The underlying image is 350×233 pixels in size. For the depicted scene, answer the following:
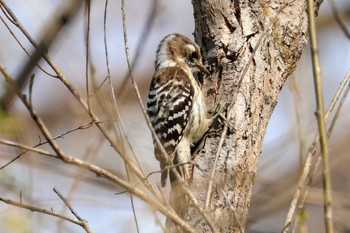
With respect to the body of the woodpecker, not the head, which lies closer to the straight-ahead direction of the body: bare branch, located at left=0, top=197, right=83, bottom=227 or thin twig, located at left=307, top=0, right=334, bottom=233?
the thin twig

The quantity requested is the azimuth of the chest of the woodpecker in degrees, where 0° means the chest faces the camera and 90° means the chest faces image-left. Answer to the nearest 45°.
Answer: approximately 270°

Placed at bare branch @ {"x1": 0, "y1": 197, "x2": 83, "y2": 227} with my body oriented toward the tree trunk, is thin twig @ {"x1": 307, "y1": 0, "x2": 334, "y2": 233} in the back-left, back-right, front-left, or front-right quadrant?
front-right
